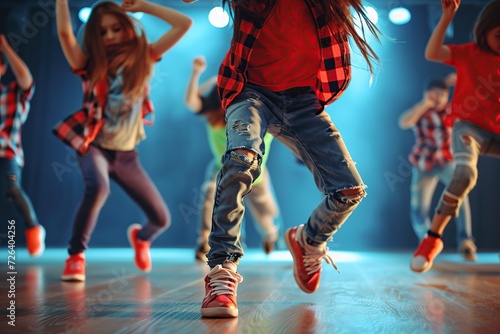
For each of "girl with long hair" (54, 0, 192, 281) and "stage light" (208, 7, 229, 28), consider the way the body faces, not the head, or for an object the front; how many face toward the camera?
2

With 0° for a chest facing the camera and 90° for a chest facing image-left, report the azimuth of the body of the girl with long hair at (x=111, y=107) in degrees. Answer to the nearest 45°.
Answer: approximately 0°

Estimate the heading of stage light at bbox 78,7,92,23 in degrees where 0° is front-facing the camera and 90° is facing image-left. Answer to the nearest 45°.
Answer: approximately 0°

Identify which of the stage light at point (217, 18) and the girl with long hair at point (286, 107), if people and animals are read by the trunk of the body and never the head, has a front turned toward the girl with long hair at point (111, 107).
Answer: the stage light

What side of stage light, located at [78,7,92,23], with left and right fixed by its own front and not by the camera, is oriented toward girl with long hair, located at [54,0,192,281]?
front

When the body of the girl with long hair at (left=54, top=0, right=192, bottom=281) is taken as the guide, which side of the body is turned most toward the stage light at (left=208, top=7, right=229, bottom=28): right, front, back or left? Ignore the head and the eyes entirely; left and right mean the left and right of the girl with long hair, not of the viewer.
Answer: back

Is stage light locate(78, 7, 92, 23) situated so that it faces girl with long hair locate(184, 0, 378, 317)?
yes

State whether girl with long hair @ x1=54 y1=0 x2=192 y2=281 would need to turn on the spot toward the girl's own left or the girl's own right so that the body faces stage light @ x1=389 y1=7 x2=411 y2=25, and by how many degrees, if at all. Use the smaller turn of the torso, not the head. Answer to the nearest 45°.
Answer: approximately 135° to the girl's own left
